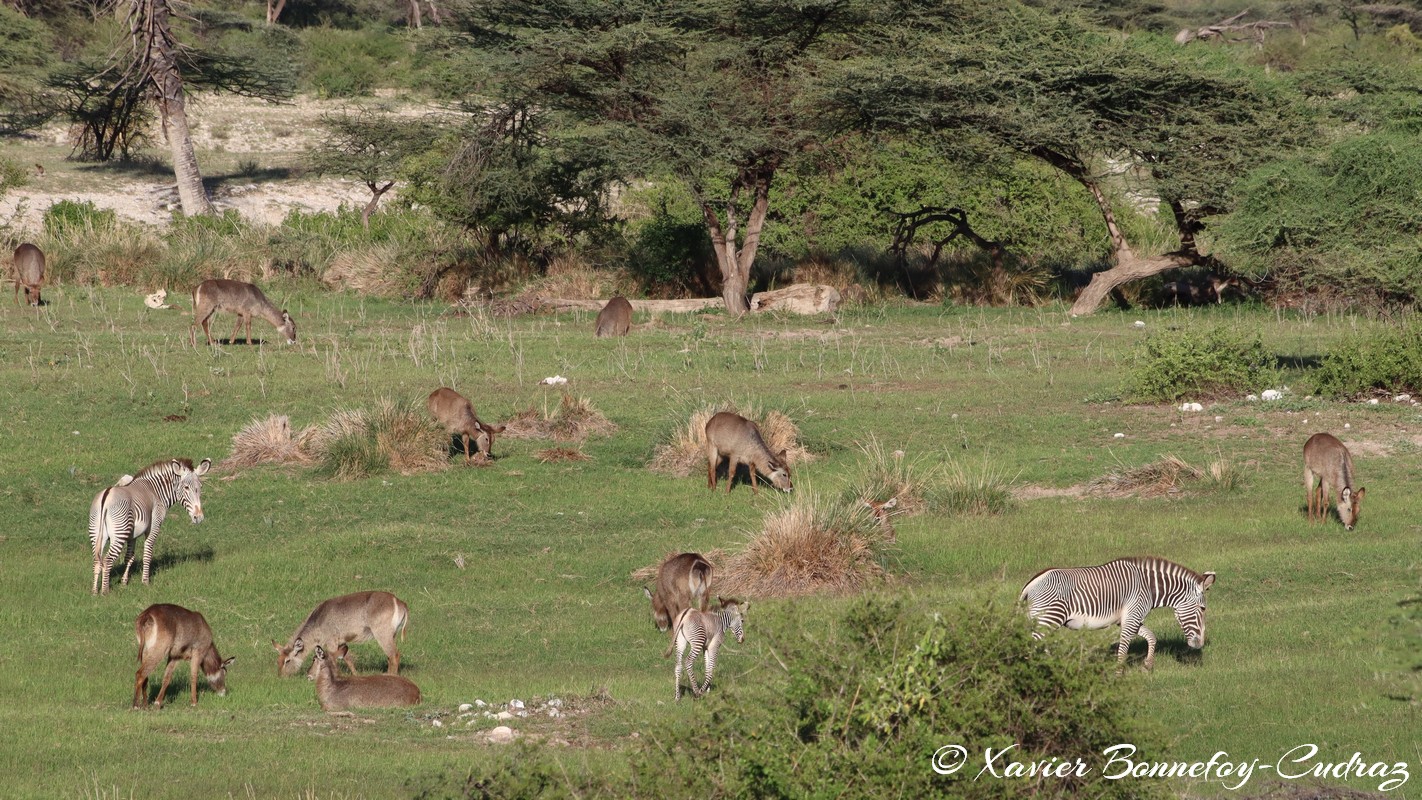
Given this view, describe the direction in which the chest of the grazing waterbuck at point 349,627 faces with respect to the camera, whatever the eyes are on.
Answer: to the viewer's left

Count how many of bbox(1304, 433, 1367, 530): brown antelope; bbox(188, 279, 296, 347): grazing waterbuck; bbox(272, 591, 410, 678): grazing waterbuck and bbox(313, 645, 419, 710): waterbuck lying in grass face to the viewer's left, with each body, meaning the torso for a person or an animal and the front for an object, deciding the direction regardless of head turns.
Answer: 2

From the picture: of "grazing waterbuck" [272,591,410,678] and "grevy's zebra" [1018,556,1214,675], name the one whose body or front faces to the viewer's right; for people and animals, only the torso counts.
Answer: the grevy's zebra

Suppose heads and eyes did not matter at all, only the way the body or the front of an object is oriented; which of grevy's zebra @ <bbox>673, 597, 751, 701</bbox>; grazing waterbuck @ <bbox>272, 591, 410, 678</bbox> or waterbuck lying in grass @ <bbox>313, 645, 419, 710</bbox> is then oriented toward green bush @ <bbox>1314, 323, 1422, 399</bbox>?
the grevy's zebra

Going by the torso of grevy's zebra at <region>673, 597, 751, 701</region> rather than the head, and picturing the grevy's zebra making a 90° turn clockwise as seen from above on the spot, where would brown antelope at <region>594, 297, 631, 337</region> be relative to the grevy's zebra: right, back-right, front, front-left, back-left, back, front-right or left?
back-left

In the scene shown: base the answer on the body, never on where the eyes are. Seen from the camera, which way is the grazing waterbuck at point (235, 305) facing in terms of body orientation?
to the viewer's right

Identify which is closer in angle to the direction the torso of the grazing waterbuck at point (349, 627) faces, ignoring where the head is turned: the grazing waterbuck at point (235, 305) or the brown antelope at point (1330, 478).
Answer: the grazing waterbuck

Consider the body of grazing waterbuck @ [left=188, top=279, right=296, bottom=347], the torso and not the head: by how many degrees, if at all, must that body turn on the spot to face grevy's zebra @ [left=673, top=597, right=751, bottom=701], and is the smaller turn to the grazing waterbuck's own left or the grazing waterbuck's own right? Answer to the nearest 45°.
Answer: approximately 90° to the grazing waterbuck's own right

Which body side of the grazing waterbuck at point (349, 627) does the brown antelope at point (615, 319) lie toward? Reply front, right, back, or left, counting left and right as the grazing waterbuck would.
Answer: right

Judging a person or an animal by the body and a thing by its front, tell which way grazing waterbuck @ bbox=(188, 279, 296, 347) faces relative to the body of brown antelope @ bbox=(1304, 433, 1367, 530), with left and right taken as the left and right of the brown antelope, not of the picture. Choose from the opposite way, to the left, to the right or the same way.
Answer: to the left

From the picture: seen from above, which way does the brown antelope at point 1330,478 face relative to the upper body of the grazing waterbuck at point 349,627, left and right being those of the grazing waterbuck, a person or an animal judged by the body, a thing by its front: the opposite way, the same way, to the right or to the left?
to the left

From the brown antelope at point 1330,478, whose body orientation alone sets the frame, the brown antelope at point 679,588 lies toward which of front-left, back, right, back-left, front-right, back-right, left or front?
right

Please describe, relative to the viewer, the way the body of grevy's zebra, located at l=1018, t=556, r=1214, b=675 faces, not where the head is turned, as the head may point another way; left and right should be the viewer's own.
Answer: facing to the right of the viewer

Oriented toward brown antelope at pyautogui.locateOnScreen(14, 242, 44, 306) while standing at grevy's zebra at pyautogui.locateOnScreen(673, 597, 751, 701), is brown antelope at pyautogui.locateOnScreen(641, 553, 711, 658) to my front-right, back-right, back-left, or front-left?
front-right

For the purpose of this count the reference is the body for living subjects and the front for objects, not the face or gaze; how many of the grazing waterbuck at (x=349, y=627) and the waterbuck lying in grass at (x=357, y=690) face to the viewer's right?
0

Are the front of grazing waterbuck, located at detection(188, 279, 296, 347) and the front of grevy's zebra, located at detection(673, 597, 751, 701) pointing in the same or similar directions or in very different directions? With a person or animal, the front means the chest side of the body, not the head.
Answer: same or similar directions

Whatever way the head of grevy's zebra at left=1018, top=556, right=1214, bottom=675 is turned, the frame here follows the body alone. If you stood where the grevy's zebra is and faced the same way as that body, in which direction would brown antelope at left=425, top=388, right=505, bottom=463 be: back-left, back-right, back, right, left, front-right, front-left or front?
back-left

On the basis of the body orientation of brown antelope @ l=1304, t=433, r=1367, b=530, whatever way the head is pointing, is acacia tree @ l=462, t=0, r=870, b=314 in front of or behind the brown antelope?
behind

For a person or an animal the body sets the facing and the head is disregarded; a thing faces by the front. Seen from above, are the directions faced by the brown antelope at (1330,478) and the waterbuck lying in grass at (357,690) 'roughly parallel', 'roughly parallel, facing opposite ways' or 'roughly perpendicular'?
roughly perpendicular

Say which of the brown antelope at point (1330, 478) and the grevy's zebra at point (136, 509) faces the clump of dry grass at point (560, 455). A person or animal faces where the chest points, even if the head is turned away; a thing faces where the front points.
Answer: the grevy's zebra

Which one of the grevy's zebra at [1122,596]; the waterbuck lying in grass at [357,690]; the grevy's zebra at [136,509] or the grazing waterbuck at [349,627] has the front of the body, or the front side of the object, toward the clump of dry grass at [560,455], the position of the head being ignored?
the grevy's zebra at [136,509]
